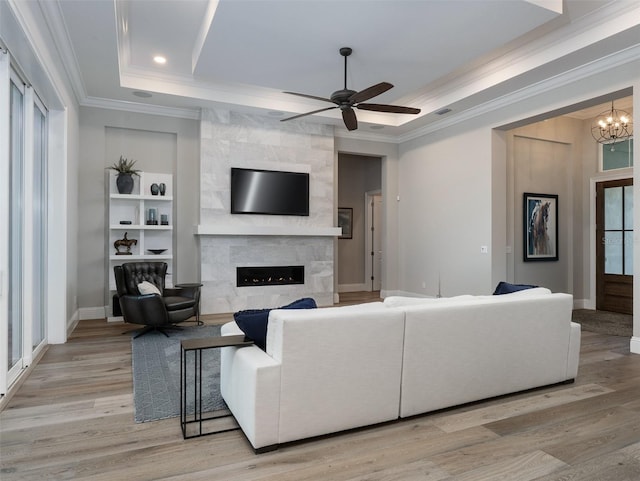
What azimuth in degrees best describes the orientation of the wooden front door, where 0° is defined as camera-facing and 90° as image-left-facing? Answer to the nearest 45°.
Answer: approximately 45°

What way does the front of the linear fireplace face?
toward the camera

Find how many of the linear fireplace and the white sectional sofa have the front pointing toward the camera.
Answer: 1

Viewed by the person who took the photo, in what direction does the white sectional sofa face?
facing away from the viewer and to the left of the viewer

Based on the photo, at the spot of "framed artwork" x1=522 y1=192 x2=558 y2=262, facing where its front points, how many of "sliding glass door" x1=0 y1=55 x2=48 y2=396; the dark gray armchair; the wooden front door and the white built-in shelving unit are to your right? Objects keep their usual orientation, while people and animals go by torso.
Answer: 3

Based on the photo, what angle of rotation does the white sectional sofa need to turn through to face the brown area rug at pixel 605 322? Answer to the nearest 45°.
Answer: approximately 90° to its right

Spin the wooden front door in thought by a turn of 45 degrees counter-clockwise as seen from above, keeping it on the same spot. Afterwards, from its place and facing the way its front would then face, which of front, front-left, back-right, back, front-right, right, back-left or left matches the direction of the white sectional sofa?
front

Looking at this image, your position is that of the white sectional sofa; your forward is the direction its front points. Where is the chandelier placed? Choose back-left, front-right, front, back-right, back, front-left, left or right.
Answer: right

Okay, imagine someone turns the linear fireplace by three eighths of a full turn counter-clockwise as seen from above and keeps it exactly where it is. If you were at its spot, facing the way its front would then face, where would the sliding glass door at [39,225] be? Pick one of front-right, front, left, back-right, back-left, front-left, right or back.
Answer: back

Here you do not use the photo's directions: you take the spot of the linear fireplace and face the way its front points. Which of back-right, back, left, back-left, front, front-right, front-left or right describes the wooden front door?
left

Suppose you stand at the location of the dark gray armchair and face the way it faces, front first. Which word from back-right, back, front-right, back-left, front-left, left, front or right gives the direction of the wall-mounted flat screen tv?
left

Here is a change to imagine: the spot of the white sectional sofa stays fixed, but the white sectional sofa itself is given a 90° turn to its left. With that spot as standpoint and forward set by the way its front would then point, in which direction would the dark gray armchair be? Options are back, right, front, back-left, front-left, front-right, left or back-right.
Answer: right

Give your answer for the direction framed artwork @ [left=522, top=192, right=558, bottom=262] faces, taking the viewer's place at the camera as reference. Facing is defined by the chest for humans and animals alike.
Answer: facing the viewer and to the right of the viewer

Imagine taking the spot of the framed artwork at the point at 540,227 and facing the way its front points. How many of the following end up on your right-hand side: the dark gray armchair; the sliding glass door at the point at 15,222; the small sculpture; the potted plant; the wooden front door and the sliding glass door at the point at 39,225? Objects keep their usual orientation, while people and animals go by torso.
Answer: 5

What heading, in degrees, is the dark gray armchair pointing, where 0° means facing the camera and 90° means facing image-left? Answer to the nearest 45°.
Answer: approximately 315°
